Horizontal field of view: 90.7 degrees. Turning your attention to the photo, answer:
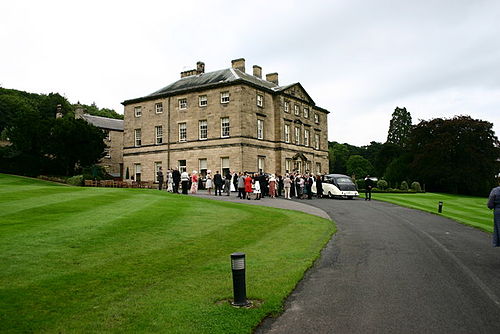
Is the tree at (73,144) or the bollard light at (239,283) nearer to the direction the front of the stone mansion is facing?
the bollard light

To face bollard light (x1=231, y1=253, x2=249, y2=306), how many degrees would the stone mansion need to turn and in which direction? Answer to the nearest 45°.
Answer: approximately 45° to its right

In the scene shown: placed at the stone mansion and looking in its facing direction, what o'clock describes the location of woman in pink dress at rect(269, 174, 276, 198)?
The woman in pink dress is roughly at 1 o'clock from the stone mansion.

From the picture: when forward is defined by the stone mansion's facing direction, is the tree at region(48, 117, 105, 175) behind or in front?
behind

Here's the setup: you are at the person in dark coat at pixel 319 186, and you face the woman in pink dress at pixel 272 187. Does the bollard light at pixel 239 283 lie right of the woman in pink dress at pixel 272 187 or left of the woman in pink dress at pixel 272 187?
left

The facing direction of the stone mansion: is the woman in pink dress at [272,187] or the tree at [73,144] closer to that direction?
the woman in pink dress

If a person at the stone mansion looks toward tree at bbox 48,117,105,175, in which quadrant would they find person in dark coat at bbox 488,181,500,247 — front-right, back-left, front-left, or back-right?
back-left

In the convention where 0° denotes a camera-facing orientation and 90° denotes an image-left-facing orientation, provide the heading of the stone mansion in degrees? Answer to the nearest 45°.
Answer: approximately 315°
